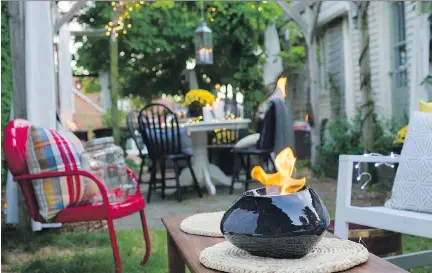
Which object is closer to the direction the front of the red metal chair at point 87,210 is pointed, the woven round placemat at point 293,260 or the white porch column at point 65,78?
the woven round placemat

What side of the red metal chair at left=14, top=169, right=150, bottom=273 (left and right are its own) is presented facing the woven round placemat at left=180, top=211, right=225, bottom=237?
front

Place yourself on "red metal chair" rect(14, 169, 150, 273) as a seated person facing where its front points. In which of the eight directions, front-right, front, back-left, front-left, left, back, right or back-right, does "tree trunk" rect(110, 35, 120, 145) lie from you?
back-left

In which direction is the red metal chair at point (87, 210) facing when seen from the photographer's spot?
facing the viewer and to the right of the viewer

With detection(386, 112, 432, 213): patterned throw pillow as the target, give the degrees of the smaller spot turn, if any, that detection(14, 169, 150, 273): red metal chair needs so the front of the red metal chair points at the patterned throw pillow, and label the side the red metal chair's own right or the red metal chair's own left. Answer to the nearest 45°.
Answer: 0° — it already faces it

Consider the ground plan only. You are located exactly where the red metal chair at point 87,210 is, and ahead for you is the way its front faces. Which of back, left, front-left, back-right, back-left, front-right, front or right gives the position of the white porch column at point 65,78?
back-left

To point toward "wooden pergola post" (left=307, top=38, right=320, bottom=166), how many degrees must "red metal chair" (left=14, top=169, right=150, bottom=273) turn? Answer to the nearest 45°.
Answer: approximately 90° to its left

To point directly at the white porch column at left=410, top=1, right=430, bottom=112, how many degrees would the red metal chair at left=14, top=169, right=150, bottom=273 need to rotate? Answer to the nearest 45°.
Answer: approximately 90° to its left

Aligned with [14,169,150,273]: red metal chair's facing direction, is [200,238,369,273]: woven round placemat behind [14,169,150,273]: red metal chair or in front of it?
in front

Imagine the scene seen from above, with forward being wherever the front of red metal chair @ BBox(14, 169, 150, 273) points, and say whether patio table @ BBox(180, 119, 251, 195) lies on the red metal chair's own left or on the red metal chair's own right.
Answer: on the red metal chair's own left
